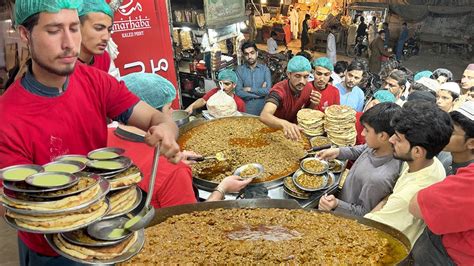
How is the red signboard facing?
toward the camera

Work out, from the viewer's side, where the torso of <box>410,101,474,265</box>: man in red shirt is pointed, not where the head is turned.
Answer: to the viewer's left

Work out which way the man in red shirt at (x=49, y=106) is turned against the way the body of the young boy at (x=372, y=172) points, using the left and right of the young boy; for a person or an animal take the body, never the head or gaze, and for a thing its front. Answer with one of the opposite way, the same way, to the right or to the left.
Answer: to the left

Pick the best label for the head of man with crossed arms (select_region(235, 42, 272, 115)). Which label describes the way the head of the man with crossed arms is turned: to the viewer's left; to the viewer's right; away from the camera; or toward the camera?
toward the camera

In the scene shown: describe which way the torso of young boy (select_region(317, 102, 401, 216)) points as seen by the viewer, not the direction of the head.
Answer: to the viewer's left

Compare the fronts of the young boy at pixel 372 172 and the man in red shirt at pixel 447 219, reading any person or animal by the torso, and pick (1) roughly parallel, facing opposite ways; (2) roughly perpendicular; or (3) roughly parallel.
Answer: roughly parallel

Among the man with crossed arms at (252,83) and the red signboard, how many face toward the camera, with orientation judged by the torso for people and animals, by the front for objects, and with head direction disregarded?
2

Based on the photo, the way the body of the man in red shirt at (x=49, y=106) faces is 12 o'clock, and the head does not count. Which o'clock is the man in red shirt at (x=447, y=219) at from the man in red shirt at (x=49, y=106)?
the man in red shirt at (x=447, y=219) is roughly at 11 o'clock from the man in red shirt at (x=49, y=106).

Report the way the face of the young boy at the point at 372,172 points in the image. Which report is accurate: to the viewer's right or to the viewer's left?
to the viewer's left

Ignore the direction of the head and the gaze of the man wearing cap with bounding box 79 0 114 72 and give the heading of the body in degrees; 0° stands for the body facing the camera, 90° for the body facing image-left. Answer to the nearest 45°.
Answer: approximately 315°

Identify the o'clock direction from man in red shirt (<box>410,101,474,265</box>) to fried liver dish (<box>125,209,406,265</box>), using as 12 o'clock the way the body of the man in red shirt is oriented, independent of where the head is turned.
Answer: The fried liver dish is roughly at 11 o'clock from the man in red shirt.

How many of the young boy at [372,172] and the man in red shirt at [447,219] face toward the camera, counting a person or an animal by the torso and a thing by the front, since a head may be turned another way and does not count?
0

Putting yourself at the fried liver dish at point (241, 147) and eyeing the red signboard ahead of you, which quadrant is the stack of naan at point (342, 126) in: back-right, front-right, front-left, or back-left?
back-right

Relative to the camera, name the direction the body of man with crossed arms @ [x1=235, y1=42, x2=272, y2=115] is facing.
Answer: toward the camera

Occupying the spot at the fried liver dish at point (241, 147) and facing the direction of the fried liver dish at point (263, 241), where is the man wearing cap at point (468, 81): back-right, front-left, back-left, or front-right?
back-left
